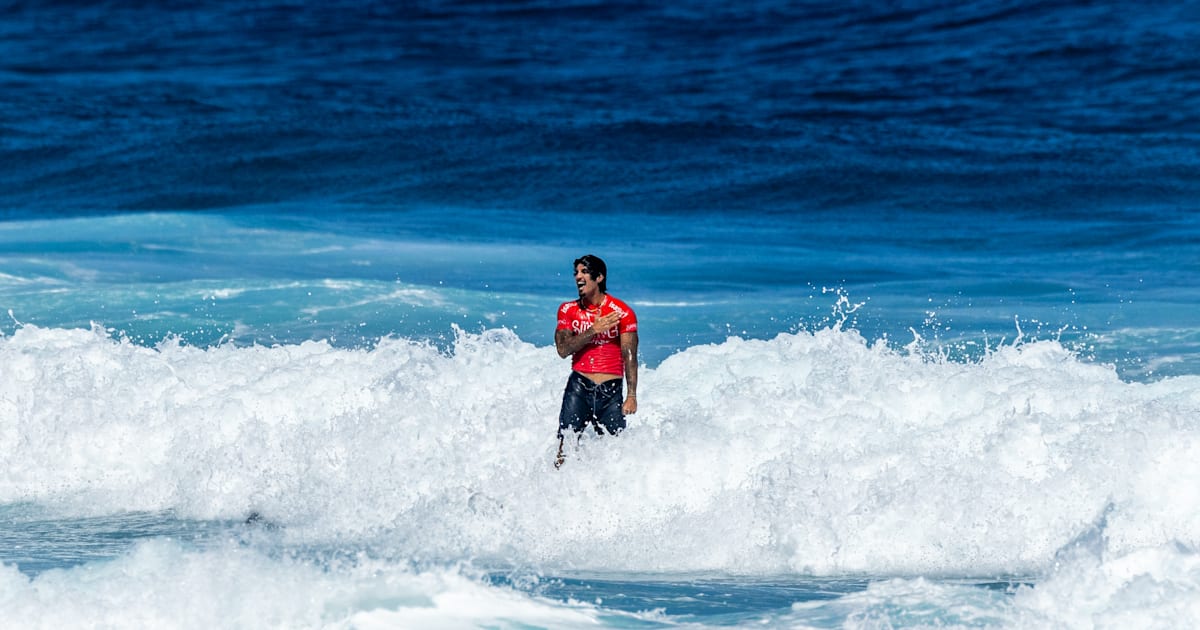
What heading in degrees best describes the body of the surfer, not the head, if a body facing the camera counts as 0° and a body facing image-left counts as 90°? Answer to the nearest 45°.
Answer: approximately 0°

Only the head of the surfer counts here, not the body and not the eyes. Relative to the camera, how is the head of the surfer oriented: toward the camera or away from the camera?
toward the camera
